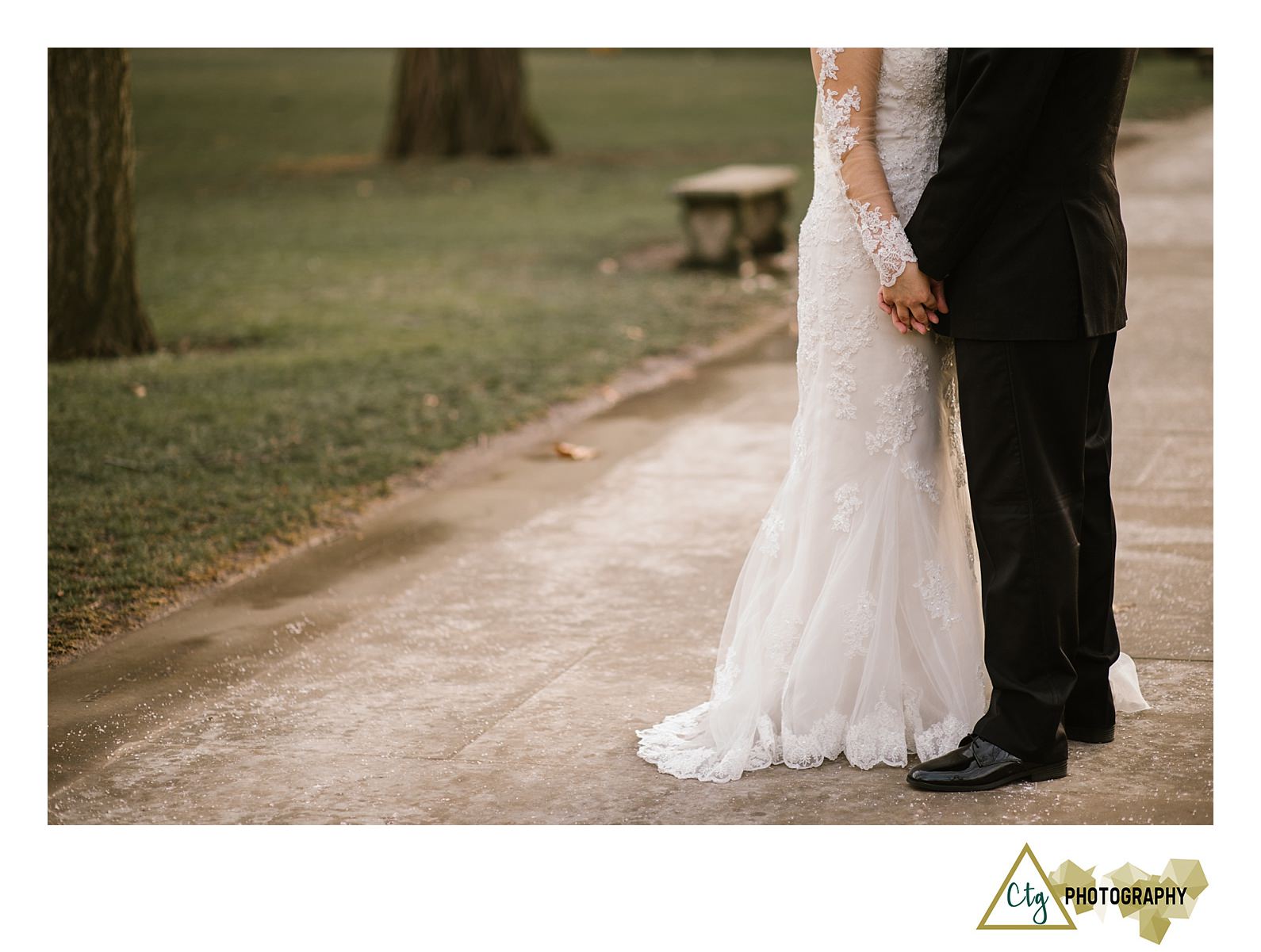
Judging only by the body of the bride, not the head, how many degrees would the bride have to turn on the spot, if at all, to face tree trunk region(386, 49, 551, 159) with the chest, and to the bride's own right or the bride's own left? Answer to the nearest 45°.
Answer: approximately 90° to the bride's own left

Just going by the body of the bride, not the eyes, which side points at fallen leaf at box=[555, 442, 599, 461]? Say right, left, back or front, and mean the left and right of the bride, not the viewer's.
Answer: left

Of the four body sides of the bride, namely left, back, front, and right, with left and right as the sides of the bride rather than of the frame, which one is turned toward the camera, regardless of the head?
right

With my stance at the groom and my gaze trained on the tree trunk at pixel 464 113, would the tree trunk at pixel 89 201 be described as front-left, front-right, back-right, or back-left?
front-left

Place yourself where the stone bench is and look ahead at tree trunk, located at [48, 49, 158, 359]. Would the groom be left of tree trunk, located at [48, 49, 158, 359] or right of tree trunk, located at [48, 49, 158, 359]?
left

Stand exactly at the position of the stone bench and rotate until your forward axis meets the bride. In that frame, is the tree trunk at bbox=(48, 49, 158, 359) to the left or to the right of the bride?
right

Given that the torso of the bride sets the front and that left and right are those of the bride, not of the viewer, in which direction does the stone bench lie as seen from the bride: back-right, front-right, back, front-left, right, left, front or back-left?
left
